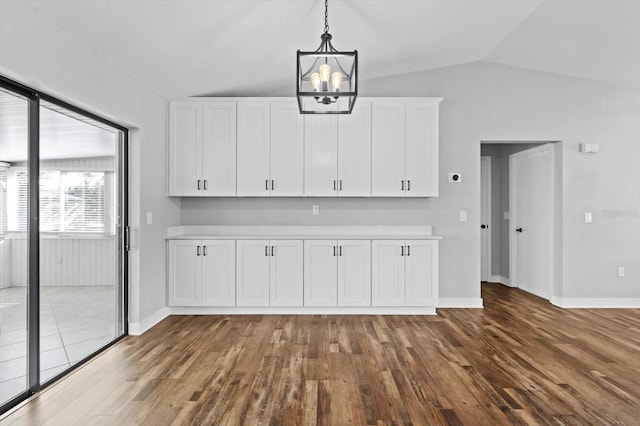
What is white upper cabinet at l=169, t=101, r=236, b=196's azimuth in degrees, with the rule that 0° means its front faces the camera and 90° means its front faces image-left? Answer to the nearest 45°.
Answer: approximately 0°

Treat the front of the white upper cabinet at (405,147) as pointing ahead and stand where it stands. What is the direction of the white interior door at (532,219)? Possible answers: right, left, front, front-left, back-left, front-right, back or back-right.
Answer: back-left

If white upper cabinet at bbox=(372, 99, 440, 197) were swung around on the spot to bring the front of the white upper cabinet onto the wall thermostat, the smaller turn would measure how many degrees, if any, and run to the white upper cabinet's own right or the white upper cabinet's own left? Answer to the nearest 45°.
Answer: approximately 135° to the white upper cabinet's own left

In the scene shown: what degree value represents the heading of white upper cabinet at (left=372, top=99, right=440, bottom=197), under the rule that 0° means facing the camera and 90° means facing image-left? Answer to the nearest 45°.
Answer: approximately 0°

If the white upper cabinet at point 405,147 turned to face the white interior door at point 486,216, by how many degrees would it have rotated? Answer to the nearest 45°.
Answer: approximately 135° to its left

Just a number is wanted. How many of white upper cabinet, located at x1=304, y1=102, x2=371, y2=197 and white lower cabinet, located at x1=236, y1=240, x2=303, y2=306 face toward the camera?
2

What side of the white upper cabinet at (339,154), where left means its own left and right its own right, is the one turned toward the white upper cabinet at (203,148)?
right
